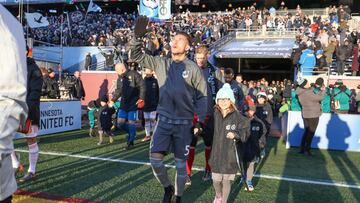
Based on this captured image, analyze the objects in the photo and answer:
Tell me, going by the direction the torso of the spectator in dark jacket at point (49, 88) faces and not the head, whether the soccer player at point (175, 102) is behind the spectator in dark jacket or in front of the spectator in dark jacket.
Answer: in front

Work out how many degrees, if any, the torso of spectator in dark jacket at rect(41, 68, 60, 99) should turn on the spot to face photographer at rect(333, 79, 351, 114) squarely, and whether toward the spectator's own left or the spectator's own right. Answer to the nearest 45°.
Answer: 0° — they already face them

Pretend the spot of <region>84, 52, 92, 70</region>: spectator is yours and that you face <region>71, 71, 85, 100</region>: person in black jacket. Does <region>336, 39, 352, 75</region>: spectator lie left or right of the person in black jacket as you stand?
left

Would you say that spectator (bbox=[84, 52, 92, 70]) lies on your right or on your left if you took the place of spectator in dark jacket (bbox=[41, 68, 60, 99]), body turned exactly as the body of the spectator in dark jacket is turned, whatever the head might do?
on your left

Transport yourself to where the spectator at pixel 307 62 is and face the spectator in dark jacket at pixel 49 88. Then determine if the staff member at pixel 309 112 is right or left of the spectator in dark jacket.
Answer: left

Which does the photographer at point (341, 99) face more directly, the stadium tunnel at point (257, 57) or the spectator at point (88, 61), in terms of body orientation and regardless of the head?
the spectator

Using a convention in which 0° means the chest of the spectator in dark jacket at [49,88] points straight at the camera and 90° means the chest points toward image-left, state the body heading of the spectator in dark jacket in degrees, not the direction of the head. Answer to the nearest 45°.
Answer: approximately 315°

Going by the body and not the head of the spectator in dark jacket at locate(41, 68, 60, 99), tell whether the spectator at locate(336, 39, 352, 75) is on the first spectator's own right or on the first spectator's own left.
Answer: on the first spectator's own left

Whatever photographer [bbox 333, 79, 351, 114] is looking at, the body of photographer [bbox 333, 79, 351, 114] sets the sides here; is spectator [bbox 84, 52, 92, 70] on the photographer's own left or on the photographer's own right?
on the photographer's own right

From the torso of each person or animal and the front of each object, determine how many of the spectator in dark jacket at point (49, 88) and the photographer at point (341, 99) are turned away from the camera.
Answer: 0

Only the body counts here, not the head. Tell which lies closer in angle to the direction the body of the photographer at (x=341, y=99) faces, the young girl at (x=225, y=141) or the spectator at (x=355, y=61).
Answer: the young girl
